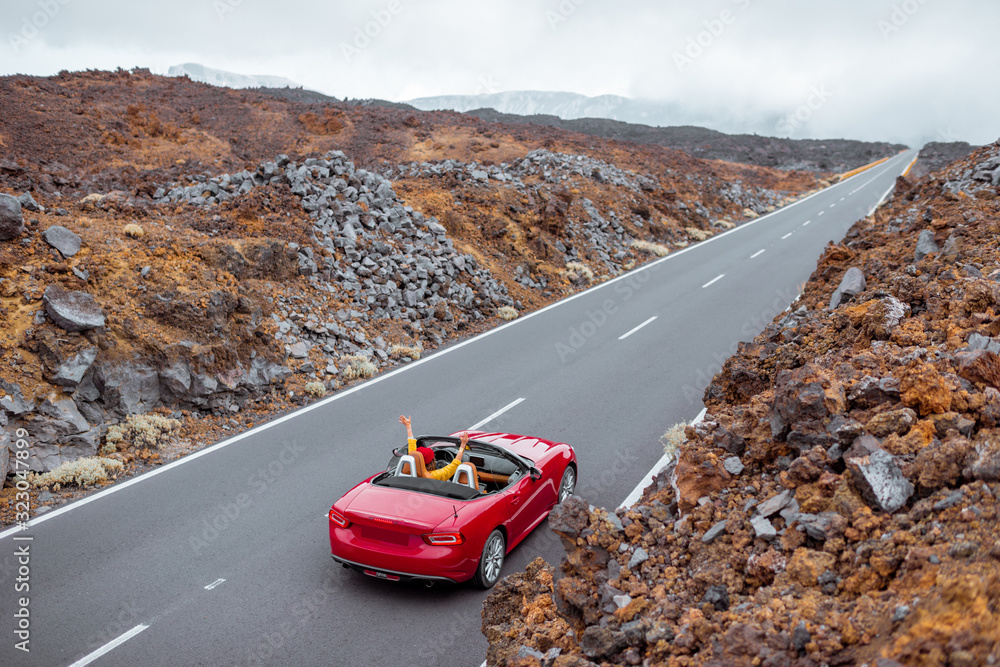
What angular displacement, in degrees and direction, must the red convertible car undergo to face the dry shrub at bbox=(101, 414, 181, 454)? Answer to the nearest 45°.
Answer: approximately 90° to its left

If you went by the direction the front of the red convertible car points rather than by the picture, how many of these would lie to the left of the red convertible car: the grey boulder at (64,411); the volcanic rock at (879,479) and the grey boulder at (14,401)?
2

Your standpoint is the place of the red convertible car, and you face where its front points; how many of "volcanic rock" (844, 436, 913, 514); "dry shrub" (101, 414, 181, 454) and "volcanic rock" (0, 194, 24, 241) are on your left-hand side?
2

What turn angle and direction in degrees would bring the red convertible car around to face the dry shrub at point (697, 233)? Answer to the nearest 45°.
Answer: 0° — it already faces it

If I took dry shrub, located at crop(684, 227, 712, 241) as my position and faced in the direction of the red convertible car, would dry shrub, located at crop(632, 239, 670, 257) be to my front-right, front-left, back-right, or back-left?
front-right

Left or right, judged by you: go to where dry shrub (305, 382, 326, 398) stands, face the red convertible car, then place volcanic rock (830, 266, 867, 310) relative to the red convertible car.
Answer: left

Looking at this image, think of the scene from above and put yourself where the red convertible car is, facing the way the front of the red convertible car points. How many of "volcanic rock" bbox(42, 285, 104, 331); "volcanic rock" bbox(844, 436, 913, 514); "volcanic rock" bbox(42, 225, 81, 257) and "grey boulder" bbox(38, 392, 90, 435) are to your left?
3

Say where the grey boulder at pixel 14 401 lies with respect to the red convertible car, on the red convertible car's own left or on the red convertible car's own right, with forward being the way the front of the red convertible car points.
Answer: on the red convertible car's own left

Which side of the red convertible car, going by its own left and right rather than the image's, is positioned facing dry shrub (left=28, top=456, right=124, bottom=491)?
left

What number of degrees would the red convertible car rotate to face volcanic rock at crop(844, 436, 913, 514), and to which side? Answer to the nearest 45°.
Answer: approximately 90° to its right

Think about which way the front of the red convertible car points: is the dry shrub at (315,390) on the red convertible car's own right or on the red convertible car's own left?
on the red convertible car's own left

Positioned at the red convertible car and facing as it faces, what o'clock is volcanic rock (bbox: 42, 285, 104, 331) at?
The volcanic rock is roughly at 9 o'clock from the red convertible car.

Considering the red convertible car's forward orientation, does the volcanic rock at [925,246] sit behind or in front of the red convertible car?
in front

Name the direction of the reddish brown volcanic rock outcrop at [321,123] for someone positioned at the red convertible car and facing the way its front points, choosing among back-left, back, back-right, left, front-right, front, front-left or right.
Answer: front-left

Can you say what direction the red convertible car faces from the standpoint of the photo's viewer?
facing away from the viewer and to the right of the viewer

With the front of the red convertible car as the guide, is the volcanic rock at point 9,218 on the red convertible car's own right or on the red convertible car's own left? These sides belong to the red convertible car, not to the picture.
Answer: on the red convertible car's own left

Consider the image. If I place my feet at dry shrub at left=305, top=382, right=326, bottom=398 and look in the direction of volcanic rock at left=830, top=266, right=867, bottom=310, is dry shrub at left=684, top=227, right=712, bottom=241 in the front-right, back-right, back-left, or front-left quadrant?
front-left

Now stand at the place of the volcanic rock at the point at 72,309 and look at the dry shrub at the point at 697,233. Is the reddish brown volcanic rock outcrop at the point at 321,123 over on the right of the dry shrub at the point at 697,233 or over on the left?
left

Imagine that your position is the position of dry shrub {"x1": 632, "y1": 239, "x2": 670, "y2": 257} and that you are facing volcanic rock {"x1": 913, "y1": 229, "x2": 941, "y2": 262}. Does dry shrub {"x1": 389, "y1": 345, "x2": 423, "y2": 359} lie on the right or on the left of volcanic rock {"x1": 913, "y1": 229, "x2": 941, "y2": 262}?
right

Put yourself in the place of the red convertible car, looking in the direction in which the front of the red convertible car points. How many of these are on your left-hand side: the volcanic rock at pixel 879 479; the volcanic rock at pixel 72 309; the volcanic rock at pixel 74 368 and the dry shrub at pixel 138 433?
3

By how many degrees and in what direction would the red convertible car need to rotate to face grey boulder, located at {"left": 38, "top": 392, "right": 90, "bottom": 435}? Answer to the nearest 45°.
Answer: approximately 90° to its left
